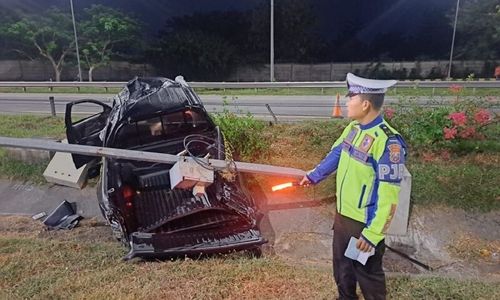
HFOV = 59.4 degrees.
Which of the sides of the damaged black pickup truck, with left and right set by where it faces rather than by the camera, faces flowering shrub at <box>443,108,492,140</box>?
right

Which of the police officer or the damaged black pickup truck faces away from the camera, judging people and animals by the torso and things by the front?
the damaged black pickup truck

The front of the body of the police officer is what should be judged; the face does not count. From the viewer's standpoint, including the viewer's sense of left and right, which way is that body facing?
facing the viewer and to the left of the viewer

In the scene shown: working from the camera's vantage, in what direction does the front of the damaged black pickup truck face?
facing away from the viewer

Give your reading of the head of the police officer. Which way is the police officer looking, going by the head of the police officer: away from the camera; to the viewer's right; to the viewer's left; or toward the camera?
to the viewer's left

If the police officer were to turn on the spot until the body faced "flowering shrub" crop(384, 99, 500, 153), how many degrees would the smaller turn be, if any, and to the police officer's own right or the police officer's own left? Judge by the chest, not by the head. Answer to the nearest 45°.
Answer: approximately 135° to the police officer's own right

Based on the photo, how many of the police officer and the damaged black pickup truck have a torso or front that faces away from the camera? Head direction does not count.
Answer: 1

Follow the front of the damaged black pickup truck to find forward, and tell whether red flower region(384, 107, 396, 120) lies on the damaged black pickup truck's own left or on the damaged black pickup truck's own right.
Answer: on the damaged black pickup truck's own right

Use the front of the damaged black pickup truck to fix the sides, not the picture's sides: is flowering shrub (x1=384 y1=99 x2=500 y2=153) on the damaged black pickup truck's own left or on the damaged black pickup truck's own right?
on the damaged black pickup truck's own right

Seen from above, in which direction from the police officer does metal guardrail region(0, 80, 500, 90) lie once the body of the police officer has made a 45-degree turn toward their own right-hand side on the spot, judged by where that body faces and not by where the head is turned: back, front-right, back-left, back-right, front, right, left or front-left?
right

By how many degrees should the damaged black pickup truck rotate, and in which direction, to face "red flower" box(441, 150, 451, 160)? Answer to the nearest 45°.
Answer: approximately 90° to its right

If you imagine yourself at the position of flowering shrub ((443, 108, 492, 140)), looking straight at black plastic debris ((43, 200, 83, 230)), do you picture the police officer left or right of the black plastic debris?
left

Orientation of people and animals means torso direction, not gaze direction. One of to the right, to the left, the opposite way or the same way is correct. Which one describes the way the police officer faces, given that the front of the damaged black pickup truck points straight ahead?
to the left
